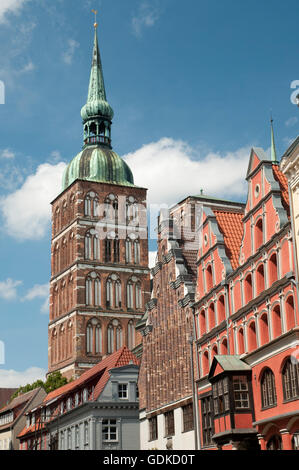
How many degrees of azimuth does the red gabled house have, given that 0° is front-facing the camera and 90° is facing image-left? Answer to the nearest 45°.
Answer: approximately 45°
